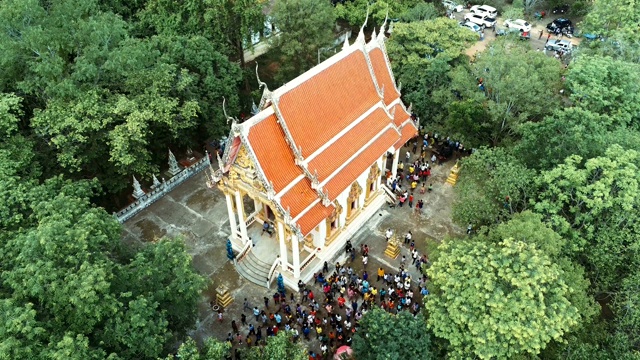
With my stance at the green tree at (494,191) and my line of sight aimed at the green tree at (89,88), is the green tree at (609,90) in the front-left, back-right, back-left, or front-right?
back-right

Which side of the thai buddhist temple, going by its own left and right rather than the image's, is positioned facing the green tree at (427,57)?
back

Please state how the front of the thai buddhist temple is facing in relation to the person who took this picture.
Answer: facing the viewer and to the left of the viewer

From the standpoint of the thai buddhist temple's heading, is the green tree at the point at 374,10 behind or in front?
behind

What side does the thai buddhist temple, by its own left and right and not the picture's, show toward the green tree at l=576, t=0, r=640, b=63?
back

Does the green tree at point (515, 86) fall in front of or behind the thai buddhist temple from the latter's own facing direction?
behind

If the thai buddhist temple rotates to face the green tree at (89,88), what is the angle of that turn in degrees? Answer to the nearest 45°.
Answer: approximately 45° to its right

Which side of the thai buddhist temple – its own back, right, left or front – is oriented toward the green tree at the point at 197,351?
front

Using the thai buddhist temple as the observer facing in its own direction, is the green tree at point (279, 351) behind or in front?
in front

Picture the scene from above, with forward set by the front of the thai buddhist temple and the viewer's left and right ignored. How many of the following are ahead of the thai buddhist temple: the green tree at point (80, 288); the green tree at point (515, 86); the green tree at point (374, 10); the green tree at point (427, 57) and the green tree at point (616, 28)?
1

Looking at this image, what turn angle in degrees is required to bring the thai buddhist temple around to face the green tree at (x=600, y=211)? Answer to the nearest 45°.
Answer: approximately 135° to its left

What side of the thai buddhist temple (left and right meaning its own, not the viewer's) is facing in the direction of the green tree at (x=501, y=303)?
left

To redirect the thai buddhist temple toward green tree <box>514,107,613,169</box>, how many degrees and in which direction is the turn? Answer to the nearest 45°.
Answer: approximately 135° to its left
